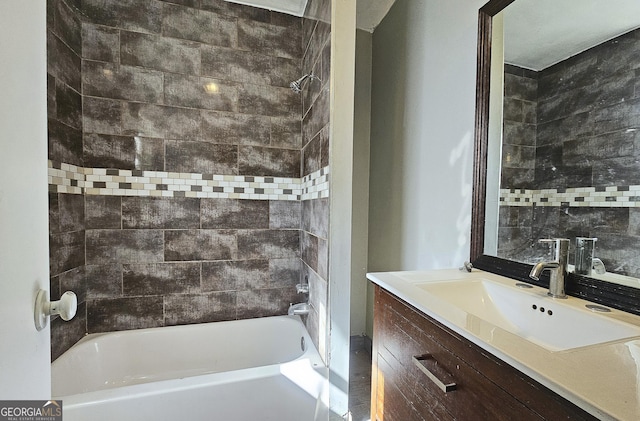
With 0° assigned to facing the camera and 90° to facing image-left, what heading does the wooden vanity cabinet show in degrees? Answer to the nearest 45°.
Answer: approximately 45°

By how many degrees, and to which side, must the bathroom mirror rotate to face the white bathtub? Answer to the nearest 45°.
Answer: approximately 45° to its right

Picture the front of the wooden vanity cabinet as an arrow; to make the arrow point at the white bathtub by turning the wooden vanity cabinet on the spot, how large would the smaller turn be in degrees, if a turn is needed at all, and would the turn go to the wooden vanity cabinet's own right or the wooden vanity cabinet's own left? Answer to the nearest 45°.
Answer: approximately 45° to the wooden vanity cabinet's own right

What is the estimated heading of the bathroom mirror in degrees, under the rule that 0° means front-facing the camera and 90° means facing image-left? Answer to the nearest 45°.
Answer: approximately 45°
